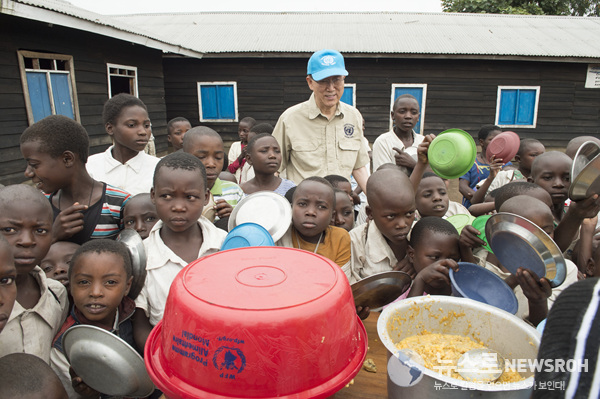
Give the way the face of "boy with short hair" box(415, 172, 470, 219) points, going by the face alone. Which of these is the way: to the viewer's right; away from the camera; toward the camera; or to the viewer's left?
toward the camera

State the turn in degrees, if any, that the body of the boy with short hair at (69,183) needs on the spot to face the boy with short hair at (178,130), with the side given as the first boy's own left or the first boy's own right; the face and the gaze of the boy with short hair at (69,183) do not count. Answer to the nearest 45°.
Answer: approximately 180°

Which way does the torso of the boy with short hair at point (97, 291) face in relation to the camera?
toward the camera

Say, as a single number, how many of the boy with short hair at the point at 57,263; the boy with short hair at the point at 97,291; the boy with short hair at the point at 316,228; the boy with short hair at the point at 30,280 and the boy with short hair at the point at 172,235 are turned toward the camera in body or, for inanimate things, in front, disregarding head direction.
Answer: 5

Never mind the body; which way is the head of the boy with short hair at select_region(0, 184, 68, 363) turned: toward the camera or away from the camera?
toward the camera

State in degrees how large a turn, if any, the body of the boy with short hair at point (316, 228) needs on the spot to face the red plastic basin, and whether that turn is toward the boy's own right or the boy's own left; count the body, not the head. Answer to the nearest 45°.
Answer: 0° — they already face it

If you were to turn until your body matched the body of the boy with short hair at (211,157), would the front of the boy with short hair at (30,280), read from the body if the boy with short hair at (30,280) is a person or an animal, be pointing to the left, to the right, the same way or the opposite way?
the same way

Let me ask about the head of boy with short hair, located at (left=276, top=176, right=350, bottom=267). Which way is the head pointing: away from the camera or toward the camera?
toward the camera

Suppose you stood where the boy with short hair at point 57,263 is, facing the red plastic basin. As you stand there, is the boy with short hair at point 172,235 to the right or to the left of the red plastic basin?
left

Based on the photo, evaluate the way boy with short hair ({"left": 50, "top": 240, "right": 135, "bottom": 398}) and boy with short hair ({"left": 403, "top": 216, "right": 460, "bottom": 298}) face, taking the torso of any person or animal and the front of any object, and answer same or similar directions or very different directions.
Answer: same or similar directions

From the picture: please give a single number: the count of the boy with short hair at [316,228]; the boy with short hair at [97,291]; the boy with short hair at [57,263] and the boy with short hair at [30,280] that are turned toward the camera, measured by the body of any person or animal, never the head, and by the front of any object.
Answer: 4

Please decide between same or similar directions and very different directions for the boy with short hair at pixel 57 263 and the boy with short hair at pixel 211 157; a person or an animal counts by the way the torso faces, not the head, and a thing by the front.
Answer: same or similar directions

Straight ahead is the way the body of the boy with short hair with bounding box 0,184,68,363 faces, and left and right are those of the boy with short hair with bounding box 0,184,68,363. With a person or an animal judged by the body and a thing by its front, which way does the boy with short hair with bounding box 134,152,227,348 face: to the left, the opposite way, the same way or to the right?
the same way

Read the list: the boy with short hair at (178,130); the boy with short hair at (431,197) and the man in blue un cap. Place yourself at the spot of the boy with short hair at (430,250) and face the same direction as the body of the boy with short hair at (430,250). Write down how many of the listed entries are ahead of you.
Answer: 0

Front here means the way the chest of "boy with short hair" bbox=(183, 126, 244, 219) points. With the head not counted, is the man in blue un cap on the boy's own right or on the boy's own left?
on the boy's own left

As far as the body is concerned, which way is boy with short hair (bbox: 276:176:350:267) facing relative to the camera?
toward the camera

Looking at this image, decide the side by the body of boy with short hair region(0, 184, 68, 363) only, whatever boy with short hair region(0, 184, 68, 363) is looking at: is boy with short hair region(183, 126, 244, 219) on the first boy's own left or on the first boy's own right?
on the first boy's own left

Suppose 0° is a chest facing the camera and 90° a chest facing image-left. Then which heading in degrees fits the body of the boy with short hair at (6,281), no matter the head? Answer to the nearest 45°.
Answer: approximately 315°
